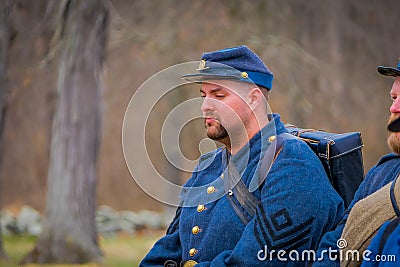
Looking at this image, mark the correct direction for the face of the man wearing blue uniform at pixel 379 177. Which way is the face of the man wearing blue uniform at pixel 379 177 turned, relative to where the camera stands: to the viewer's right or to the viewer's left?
to the viewer's left

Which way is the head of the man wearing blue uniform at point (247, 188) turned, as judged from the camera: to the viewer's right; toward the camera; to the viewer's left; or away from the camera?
to the viewer's left

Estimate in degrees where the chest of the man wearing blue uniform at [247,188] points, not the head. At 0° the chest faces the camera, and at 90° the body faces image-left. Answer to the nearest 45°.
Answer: approximately 45°

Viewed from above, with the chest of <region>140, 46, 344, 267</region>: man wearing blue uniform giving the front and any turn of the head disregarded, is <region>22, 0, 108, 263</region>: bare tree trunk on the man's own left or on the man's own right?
on the man's own right
